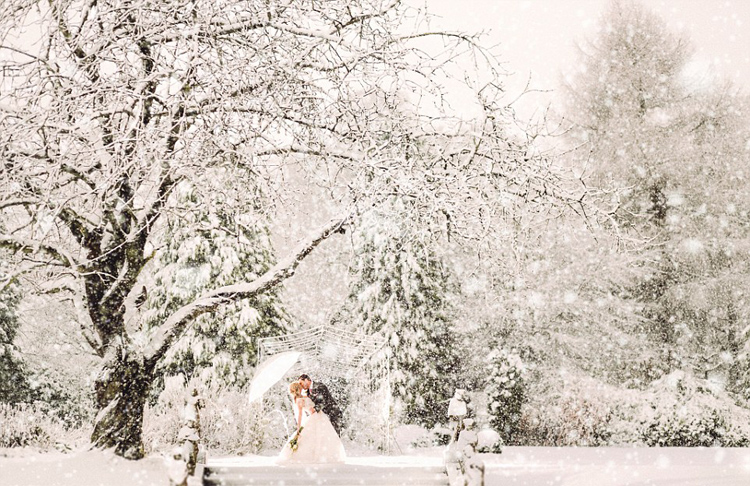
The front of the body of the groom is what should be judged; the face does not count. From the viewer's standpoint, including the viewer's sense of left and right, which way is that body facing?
facing to the left of the viewer

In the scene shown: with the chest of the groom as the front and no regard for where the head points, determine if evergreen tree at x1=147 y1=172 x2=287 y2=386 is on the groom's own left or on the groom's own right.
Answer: on the groom's own right

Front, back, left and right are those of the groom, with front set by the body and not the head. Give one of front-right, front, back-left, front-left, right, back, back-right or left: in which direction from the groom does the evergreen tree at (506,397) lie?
back-right

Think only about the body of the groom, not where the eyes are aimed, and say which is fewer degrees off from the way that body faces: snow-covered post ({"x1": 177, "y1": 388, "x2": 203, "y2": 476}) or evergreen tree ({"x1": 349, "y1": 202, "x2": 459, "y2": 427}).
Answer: the snow-covered post

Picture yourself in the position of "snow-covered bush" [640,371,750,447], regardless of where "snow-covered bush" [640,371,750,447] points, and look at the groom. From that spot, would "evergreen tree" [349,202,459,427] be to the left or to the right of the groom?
right

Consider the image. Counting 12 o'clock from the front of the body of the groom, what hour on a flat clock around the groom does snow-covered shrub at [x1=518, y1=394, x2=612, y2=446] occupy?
The snow-covered shrub is roughly at 5 o'clock from the groom.

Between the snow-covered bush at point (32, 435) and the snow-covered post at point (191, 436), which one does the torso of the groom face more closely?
the snow-covered bush

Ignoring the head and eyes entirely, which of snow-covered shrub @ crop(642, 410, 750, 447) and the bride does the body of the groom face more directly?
the bride
